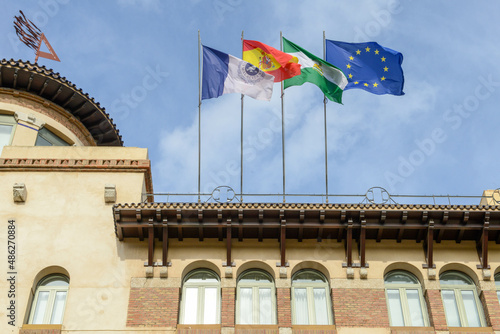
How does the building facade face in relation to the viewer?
toward the camera
